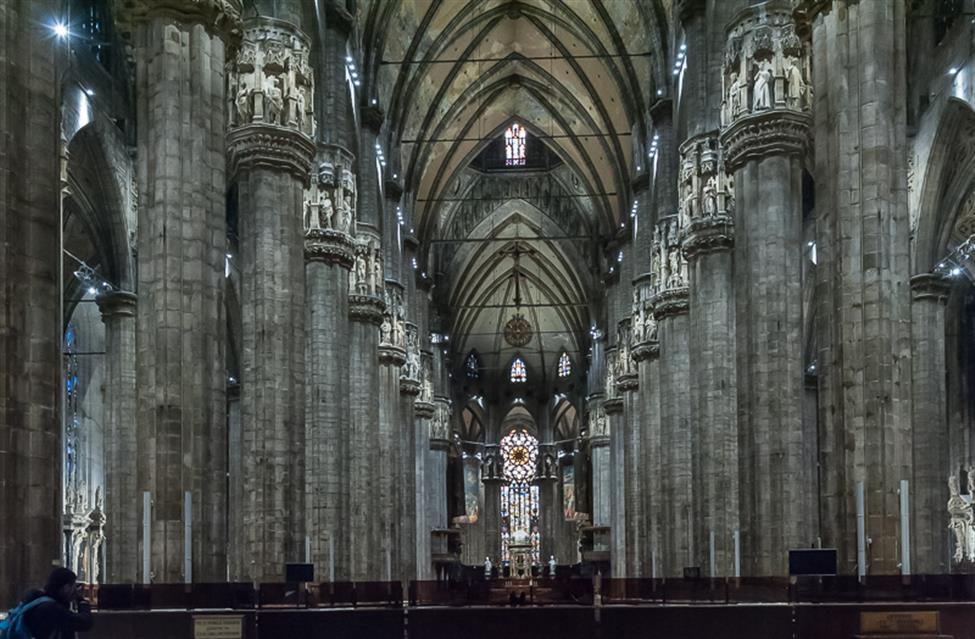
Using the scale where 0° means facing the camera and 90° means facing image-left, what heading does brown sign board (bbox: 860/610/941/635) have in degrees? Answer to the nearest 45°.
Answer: approximately 0°

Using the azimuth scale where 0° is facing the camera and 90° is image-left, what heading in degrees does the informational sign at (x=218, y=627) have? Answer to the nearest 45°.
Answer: approximately 0°

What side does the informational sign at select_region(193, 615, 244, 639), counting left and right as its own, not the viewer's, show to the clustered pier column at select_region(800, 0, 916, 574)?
left

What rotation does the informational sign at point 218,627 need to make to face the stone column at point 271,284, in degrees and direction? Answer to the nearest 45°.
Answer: approximately 180°
